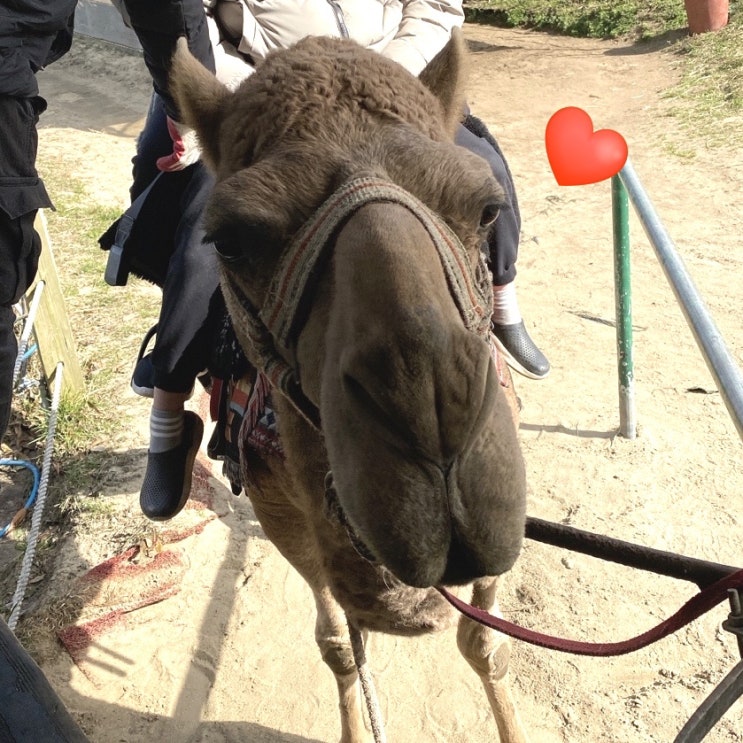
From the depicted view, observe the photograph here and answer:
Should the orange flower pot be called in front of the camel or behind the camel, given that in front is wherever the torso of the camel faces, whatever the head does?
behind

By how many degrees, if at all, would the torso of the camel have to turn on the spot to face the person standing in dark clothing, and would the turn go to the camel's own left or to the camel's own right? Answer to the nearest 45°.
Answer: approximately 135° to the camel's own right

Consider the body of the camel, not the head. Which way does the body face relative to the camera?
toward the camera

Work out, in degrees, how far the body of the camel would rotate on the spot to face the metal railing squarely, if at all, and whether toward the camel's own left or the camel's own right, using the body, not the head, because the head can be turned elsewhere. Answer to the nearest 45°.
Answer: approximately 135° to the camel's own left

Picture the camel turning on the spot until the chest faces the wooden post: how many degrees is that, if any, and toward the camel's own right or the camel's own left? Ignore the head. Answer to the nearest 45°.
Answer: approximately 135° to the camel's own right
